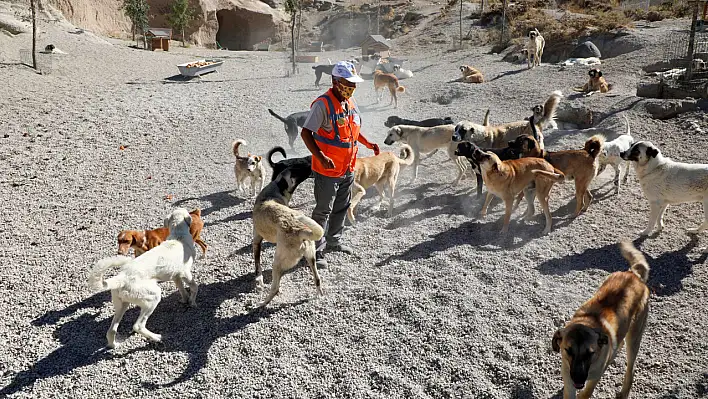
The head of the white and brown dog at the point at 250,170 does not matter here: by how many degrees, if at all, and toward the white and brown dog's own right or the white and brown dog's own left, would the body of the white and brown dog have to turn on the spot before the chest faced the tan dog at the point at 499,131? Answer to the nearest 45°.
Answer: approximately 45° to the white and brown dog's own left

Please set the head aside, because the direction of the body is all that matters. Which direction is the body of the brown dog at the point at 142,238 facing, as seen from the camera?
to the viewer's left

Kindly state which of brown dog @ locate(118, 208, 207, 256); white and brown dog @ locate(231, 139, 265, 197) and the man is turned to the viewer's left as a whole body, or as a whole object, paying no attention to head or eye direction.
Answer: the brown dog

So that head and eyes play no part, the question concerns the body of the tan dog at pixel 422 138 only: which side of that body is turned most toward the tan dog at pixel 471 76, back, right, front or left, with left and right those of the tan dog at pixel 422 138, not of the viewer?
right

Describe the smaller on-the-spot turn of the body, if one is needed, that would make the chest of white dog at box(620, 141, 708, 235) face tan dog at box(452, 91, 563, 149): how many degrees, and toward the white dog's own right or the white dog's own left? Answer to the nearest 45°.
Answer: approximately 45° to the white dog's own right

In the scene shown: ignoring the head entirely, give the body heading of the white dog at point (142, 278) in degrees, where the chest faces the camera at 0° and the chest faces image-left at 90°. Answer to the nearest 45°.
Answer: approximately 225°

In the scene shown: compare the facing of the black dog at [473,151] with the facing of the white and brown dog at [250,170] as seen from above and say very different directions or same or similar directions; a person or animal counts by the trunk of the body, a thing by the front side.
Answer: very different directions

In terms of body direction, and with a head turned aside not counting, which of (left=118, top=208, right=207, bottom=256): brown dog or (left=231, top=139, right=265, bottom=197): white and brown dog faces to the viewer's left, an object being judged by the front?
the brown dog

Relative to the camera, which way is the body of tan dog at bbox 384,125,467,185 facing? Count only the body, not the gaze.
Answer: to the viewer's left

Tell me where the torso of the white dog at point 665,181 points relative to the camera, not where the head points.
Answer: to the viewer's left

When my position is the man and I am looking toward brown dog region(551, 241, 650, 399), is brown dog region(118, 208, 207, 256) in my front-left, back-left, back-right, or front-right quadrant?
back-right
